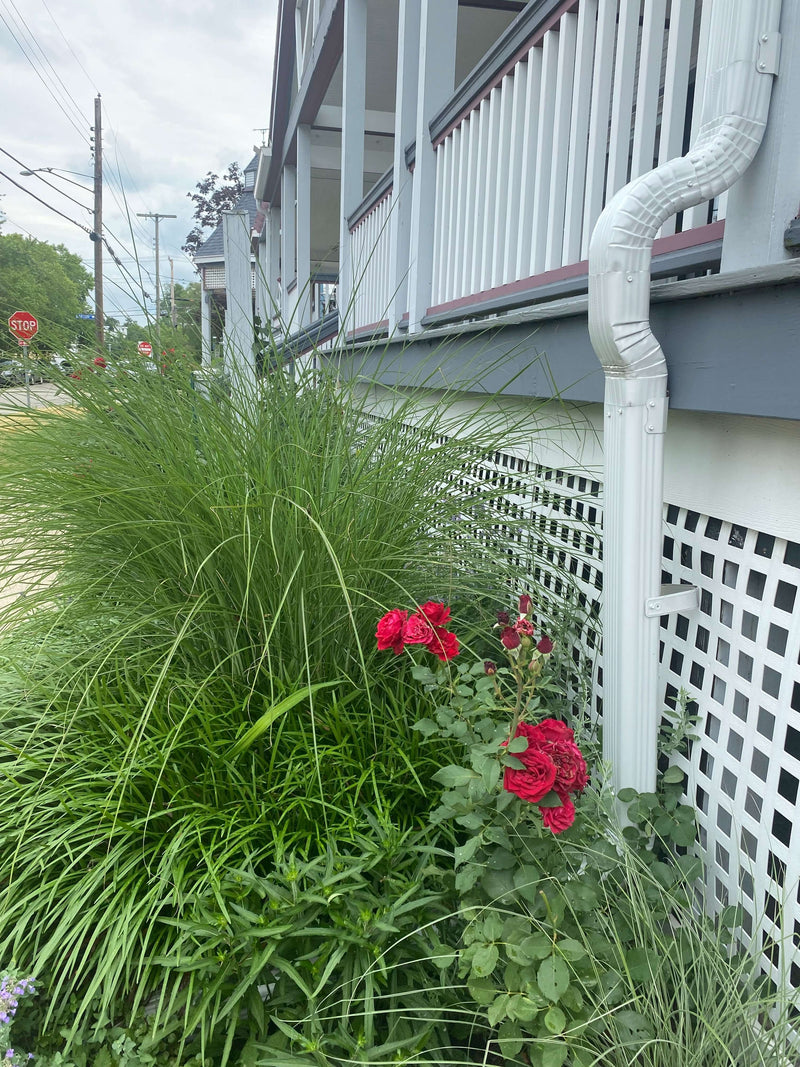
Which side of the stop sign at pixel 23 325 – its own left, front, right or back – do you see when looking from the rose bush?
front

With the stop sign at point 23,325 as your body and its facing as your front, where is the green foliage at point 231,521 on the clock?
The green foliage is roughly at 11 o'clock from the stop sign.

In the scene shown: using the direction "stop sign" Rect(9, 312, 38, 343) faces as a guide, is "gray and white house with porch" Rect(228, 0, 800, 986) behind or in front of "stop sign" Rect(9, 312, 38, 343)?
in front

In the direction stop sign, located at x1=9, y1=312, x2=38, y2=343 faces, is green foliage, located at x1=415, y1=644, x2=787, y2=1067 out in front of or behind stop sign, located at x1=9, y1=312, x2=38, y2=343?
in front

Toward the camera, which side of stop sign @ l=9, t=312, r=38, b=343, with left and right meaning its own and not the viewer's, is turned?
front
